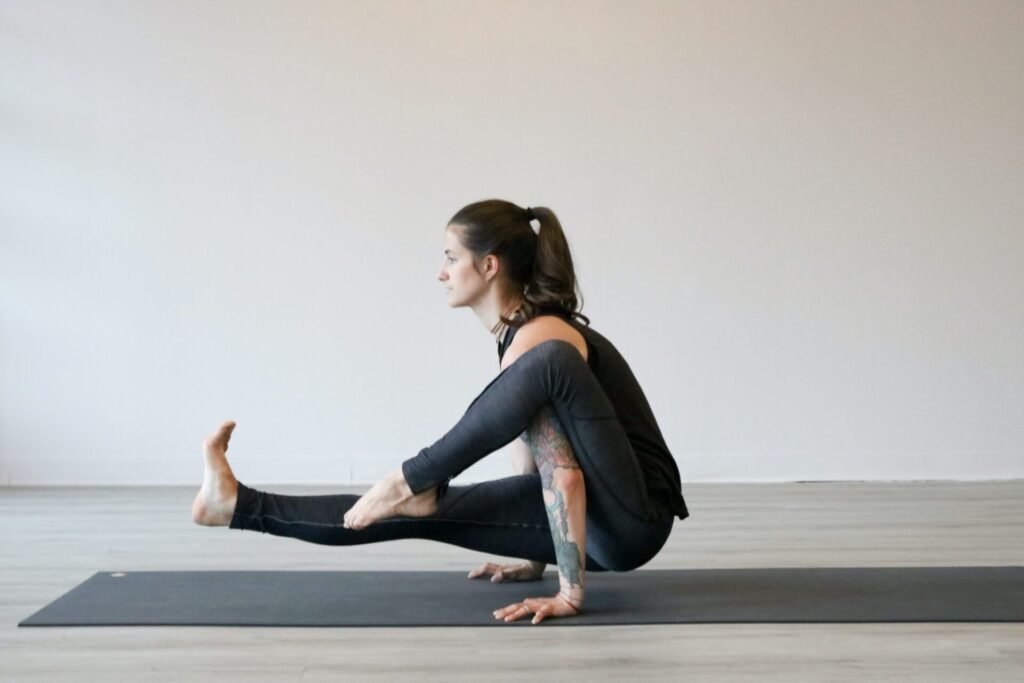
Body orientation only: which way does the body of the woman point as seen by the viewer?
to the viewer's left
